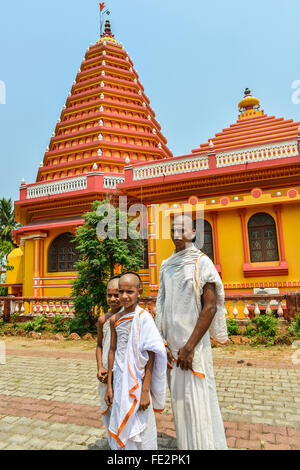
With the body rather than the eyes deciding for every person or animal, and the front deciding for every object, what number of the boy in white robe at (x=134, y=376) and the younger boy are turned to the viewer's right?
0

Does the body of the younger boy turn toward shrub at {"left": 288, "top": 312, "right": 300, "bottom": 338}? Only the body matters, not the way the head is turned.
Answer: no

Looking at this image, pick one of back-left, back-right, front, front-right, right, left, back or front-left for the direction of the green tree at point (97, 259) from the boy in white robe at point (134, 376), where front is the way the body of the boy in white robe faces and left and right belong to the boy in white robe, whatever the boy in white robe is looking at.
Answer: back-right

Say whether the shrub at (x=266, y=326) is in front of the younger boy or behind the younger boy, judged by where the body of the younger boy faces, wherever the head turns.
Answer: behind

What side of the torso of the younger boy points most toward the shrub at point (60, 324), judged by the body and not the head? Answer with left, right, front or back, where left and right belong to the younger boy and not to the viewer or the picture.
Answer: back

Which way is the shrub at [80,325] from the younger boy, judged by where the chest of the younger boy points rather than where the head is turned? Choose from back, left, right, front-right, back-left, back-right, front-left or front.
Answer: back

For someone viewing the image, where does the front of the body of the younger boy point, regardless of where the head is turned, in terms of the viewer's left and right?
facing the viewer

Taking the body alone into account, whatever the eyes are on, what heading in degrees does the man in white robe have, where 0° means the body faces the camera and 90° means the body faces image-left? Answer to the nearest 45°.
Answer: approximately 45°

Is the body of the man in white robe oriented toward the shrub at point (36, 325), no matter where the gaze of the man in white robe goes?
no

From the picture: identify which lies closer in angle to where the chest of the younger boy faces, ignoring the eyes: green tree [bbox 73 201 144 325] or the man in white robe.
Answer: the man in white robe

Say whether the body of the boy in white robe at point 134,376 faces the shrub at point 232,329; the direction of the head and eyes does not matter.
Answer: no

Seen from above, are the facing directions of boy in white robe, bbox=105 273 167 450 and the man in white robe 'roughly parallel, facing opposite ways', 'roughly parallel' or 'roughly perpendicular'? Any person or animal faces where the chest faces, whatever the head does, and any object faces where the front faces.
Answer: roughly parallel

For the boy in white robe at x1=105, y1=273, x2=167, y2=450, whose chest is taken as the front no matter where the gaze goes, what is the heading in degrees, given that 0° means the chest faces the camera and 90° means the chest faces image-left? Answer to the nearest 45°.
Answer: approximately 45°

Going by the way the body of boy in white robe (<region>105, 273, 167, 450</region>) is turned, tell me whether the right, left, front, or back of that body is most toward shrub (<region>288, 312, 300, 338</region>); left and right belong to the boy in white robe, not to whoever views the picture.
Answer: back

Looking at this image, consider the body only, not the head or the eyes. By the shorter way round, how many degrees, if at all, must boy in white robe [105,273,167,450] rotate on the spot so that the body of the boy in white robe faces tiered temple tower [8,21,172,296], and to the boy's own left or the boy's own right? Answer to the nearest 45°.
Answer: approximately 135° to the boy's own right

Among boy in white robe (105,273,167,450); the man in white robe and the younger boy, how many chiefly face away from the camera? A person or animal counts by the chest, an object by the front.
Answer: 0
